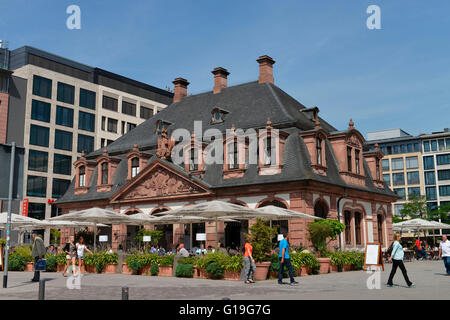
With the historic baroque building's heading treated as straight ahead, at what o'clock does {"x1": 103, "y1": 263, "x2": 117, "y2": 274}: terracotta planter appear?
The terracotta planter is roughly at 12 o'clock from the historic baroque building.

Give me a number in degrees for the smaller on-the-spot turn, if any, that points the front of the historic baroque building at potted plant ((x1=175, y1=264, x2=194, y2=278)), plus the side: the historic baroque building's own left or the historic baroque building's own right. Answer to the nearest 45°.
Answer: approximately 45° to the historic baroque building's own left

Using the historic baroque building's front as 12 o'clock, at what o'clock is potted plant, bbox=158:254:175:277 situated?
The potted plant is roughly at 11 o'clock from the historic baroque building.

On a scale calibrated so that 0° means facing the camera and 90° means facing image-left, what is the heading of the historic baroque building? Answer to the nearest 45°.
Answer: approximately 45°

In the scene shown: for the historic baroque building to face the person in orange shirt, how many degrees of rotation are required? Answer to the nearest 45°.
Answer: approximately 45° to its left

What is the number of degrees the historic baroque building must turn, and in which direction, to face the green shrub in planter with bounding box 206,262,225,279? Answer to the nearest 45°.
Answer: approximately 45° to its left

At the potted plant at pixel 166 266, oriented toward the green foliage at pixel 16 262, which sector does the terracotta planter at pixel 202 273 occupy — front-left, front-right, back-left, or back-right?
back-left
